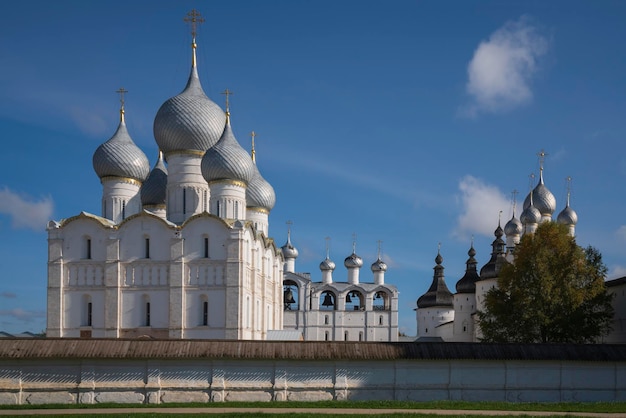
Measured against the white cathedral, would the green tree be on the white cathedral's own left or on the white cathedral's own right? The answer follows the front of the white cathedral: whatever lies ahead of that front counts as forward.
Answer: on the white cathedral's own left

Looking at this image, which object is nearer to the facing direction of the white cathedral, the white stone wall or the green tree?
the white stone wall

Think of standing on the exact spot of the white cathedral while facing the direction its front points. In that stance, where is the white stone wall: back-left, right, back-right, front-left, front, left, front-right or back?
front

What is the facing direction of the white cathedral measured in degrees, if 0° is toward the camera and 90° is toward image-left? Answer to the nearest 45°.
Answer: approximately 0°
